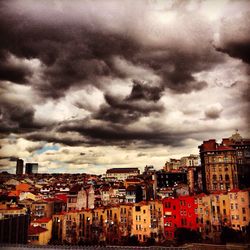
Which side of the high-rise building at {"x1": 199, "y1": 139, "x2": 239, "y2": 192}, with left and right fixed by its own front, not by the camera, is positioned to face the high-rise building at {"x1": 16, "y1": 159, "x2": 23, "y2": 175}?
right

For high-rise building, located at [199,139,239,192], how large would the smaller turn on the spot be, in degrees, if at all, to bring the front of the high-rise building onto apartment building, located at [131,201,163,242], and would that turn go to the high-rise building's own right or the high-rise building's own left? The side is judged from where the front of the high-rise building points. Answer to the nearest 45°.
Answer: approximately 45° to the high-rise building's own right

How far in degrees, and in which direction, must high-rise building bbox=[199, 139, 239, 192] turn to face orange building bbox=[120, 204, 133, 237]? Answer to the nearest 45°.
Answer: approximately 45° to its right

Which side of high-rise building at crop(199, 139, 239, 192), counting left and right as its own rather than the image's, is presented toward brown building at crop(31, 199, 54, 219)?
right

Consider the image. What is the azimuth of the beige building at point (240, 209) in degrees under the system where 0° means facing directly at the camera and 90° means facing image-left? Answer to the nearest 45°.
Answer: approximately 45°

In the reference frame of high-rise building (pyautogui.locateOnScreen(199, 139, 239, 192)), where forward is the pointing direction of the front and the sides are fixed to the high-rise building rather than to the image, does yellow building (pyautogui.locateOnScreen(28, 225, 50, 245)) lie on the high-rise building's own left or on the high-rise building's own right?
on the high-rise building's own right

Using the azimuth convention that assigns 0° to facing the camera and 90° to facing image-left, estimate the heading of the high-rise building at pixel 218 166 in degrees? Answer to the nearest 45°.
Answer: approximately 0°

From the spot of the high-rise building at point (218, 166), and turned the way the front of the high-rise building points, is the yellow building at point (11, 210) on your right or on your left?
on your right

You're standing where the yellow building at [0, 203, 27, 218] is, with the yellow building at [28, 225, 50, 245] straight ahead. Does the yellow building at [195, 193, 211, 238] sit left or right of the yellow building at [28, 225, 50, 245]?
left
